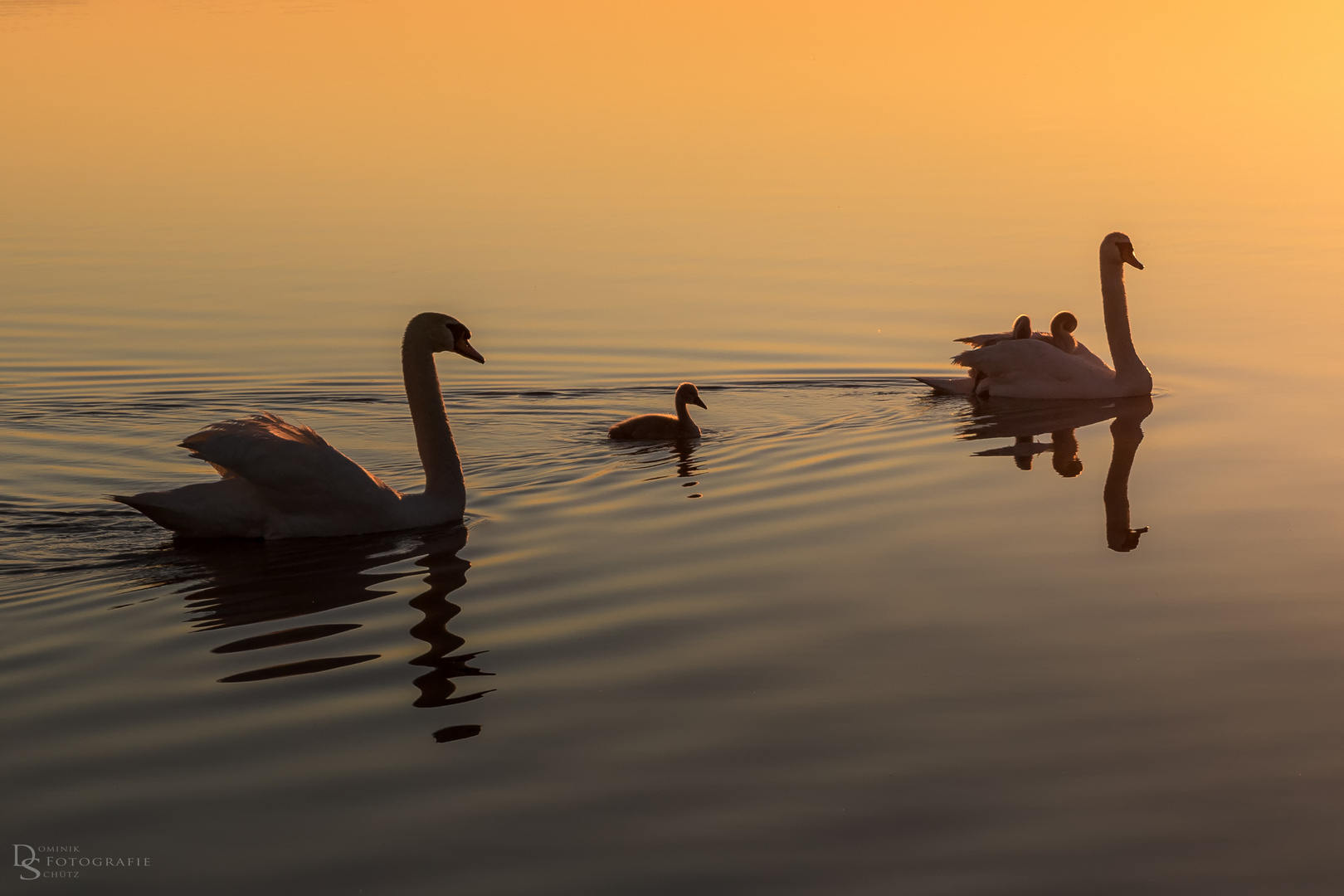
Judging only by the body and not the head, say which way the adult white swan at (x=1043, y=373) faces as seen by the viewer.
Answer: to the viewer's right

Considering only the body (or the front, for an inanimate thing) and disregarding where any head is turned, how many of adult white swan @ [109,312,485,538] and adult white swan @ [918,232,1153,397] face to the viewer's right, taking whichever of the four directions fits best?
2

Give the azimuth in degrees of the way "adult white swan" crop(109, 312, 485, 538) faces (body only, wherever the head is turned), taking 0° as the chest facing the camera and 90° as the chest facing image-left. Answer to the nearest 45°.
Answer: approximately 270°

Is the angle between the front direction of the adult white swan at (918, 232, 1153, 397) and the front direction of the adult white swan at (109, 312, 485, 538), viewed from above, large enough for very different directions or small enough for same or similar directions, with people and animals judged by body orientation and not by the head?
same or similar directions

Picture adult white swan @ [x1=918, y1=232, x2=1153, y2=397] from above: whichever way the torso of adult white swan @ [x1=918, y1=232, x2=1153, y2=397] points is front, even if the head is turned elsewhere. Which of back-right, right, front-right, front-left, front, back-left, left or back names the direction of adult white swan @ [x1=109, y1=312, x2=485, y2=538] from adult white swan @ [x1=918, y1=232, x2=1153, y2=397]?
back-right

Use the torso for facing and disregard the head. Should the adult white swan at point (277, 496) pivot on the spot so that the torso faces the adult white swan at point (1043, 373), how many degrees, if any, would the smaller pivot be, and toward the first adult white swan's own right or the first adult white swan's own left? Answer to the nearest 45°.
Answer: approximately 45° to the first adult white swan's own left
